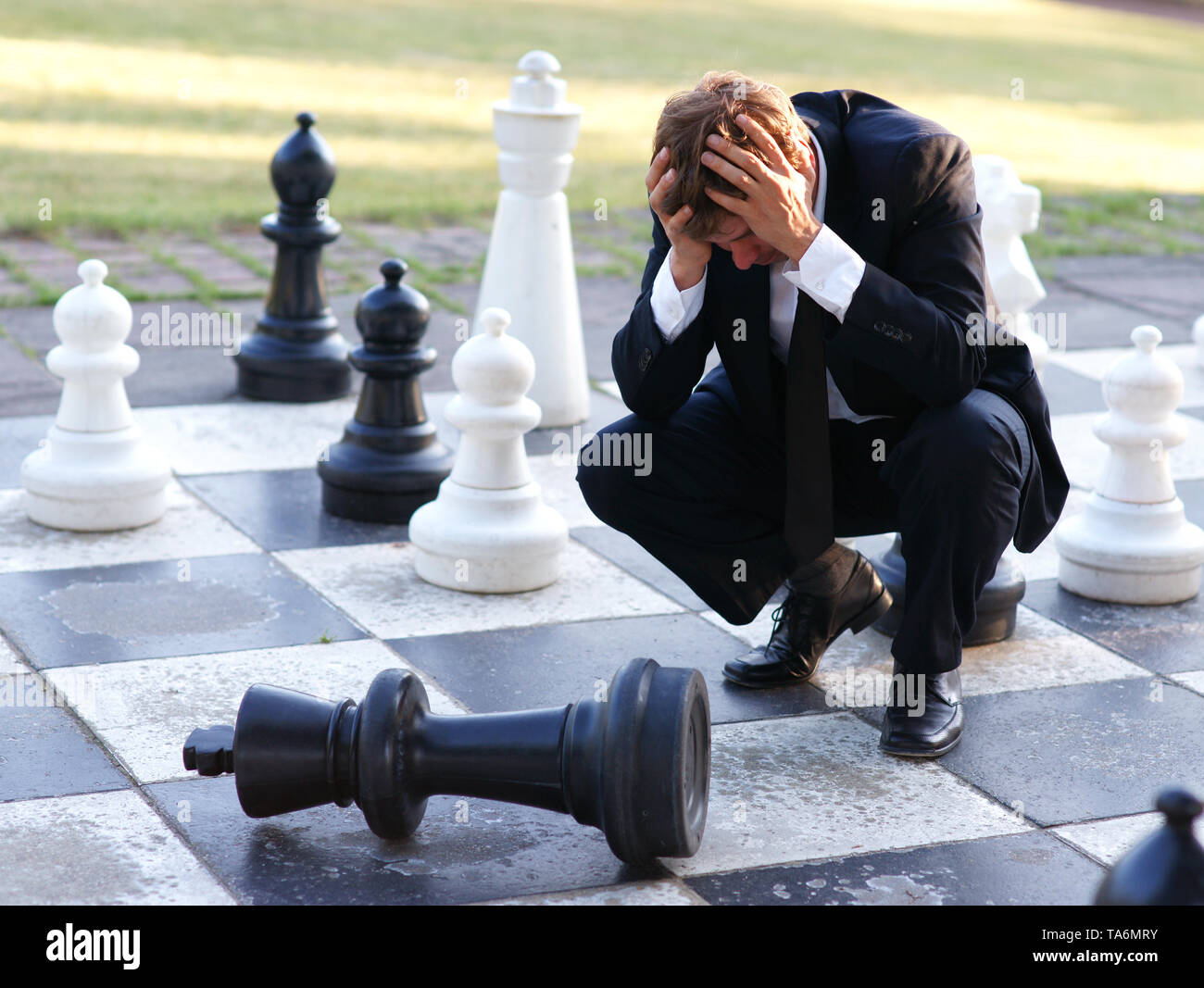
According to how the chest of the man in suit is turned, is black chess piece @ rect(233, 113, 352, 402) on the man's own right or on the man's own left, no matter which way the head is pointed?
on the man's own right

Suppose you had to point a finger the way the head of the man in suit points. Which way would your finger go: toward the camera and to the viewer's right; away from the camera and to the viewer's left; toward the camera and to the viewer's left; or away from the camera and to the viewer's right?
toward the camera and to the viewer's left

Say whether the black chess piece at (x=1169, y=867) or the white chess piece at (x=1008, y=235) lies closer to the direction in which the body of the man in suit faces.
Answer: the black chess piece

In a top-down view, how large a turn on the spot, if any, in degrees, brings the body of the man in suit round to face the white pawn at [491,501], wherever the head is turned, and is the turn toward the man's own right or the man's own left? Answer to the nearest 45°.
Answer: approximately 90° to the man's own right

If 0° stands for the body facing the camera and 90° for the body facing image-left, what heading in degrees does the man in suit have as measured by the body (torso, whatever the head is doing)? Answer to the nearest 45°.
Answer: approximately 45°

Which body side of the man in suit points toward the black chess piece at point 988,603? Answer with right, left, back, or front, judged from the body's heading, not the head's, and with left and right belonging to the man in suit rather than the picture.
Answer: back

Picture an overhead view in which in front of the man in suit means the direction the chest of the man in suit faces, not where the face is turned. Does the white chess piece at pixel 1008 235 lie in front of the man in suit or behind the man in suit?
behind

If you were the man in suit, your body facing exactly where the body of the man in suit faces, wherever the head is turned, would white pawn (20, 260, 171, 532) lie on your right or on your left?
on your right

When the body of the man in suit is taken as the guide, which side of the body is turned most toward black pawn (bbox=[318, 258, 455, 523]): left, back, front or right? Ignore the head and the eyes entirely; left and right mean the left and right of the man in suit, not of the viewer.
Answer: right
